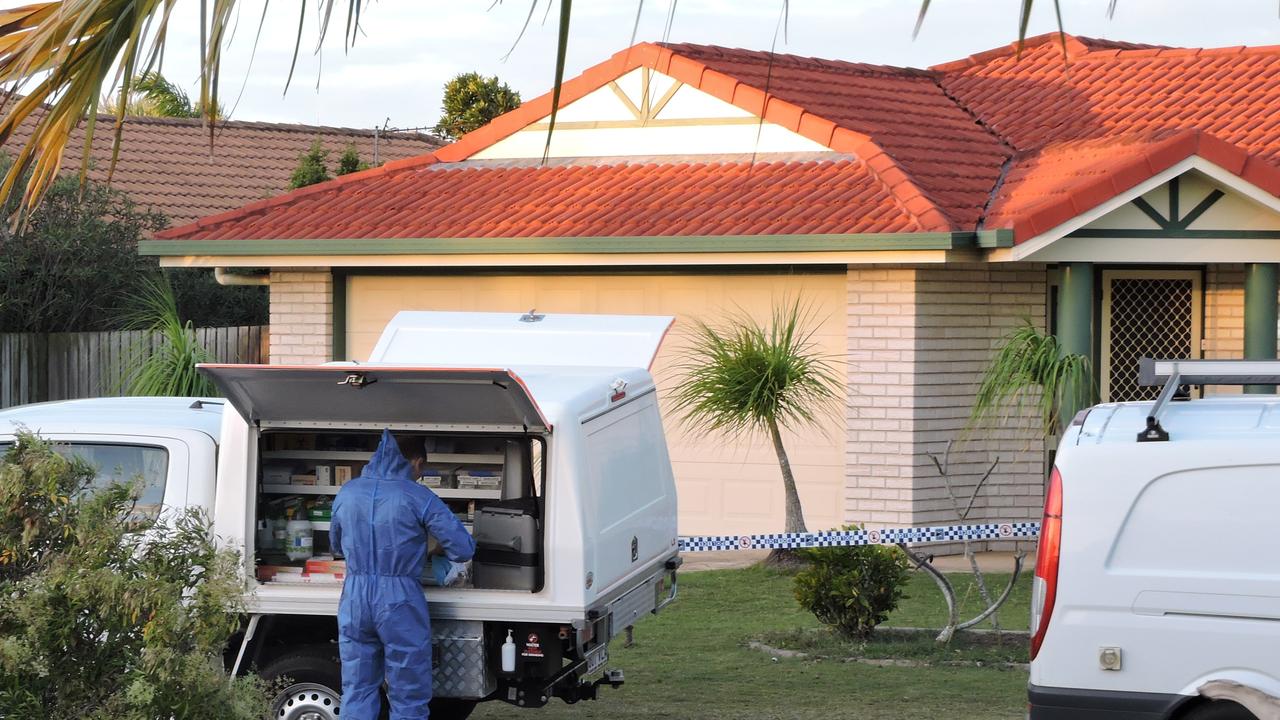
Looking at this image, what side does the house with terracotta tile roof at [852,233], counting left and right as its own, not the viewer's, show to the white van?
front

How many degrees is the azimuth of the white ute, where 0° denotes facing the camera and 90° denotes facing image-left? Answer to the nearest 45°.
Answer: approximately 90°

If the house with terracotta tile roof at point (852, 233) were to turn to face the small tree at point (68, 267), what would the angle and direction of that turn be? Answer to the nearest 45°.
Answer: approximately 90° to its right

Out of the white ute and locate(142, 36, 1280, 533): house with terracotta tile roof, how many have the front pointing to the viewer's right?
0

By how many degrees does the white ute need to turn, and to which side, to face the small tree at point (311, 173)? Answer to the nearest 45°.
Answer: approximately 90° to its right

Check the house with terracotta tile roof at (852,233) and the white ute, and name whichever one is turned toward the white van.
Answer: the house with terracotta tile roof

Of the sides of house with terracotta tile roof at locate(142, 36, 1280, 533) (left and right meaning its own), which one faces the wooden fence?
right

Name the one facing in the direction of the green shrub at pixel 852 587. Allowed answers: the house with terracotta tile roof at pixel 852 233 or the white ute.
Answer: the house with terracotta tile roof

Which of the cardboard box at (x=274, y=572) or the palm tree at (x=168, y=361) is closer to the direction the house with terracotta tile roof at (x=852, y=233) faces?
the cardboard box

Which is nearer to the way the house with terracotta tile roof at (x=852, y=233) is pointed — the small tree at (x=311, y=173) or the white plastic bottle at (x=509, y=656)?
the white plastic bottle

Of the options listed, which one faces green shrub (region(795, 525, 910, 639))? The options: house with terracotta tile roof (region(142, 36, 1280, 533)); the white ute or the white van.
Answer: the house with terracotta tile roof
